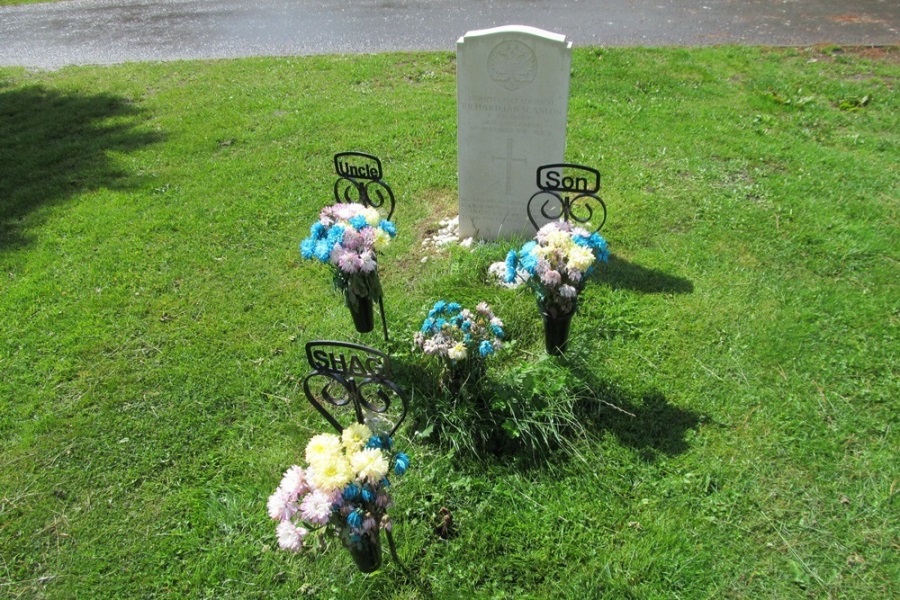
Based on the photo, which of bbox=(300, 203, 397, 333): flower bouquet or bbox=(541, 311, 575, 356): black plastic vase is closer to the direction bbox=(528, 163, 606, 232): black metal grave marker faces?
the black plastic vase

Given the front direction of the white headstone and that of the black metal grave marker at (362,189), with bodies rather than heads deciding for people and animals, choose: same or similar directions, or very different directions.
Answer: same or similar directions

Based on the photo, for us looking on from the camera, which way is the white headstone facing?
facing the viewer

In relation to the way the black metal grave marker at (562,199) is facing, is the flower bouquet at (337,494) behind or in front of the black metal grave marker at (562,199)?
in front

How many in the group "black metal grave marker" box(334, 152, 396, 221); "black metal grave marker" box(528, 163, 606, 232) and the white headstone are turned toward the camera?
3

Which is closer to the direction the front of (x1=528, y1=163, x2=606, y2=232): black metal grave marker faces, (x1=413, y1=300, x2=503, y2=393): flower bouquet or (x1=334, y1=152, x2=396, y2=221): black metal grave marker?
the flower bouquet

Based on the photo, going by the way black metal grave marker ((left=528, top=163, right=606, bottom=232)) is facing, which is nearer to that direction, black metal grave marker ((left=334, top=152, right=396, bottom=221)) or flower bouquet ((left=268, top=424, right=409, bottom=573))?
the flower bouquet

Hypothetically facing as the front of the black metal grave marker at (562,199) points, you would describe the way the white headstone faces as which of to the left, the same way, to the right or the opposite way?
the same way

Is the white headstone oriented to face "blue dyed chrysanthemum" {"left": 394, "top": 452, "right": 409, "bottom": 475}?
yes

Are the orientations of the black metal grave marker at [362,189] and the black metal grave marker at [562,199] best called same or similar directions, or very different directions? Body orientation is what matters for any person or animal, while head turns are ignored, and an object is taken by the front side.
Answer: same or similar directions

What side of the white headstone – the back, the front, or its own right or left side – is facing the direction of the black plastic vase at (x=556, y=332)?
front

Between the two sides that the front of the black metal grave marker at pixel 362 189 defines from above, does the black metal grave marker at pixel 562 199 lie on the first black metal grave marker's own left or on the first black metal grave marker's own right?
on the first black metal grave marker's own left

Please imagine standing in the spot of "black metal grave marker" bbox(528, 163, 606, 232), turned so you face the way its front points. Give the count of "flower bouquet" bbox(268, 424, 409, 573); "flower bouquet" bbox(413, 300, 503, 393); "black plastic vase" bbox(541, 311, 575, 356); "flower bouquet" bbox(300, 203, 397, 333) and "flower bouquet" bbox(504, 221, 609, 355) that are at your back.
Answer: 0

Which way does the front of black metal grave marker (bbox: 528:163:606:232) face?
toward the camera

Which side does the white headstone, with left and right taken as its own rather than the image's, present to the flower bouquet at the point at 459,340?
front
